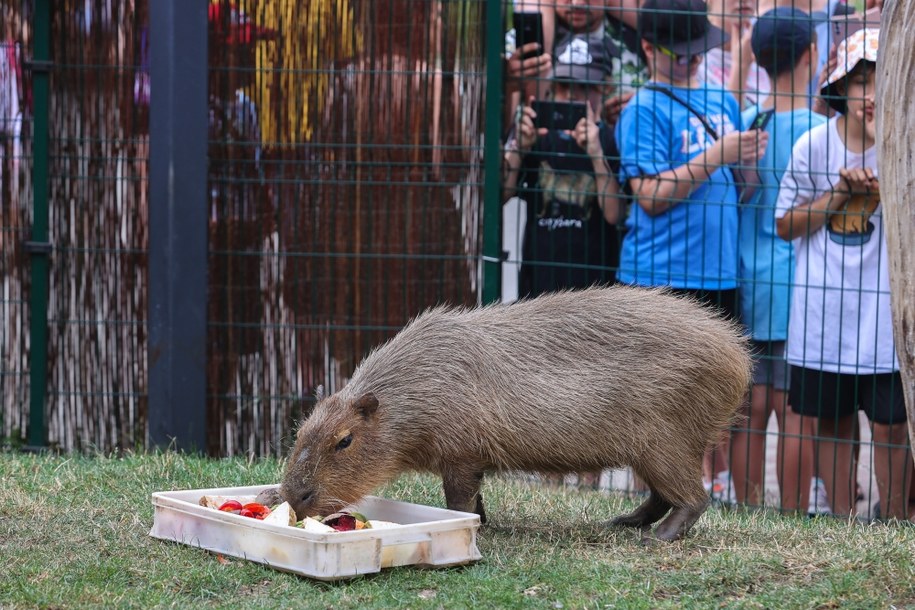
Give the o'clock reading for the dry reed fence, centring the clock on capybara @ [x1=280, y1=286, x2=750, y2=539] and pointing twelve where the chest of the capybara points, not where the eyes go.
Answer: The dry reed fence is roughly at 2 o'clock from the capybara.

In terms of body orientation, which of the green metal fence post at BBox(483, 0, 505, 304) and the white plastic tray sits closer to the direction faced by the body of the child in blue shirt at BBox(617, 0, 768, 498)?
the white plastic tray

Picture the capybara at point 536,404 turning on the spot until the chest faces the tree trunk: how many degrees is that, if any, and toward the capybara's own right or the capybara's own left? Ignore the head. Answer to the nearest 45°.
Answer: approximately 135° to the capybara's own left

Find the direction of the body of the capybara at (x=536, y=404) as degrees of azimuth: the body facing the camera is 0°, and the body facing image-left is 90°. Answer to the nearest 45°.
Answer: approximately 90°

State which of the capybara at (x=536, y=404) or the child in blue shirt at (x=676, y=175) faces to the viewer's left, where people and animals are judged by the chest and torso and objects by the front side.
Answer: the capybara

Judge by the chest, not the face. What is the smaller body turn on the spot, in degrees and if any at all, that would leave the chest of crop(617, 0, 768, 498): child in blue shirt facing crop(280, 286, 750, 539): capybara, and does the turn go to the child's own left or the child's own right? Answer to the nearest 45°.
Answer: approximately 45° to the child's own right

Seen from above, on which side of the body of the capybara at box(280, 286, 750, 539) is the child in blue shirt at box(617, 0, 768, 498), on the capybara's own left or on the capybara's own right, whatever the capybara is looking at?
on the capybara's own right

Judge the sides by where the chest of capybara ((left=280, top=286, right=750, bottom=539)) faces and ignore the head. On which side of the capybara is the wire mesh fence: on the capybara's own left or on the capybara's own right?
on the capybara's own right

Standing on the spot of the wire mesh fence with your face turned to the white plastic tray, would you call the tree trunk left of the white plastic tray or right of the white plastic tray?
left

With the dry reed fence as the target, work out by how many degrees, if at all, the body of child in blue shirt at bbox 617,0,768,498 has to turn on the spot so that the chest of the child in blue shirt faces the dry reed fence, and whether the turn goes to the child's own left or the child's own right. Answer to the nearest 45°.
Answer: approximately 135° to the child's own right
